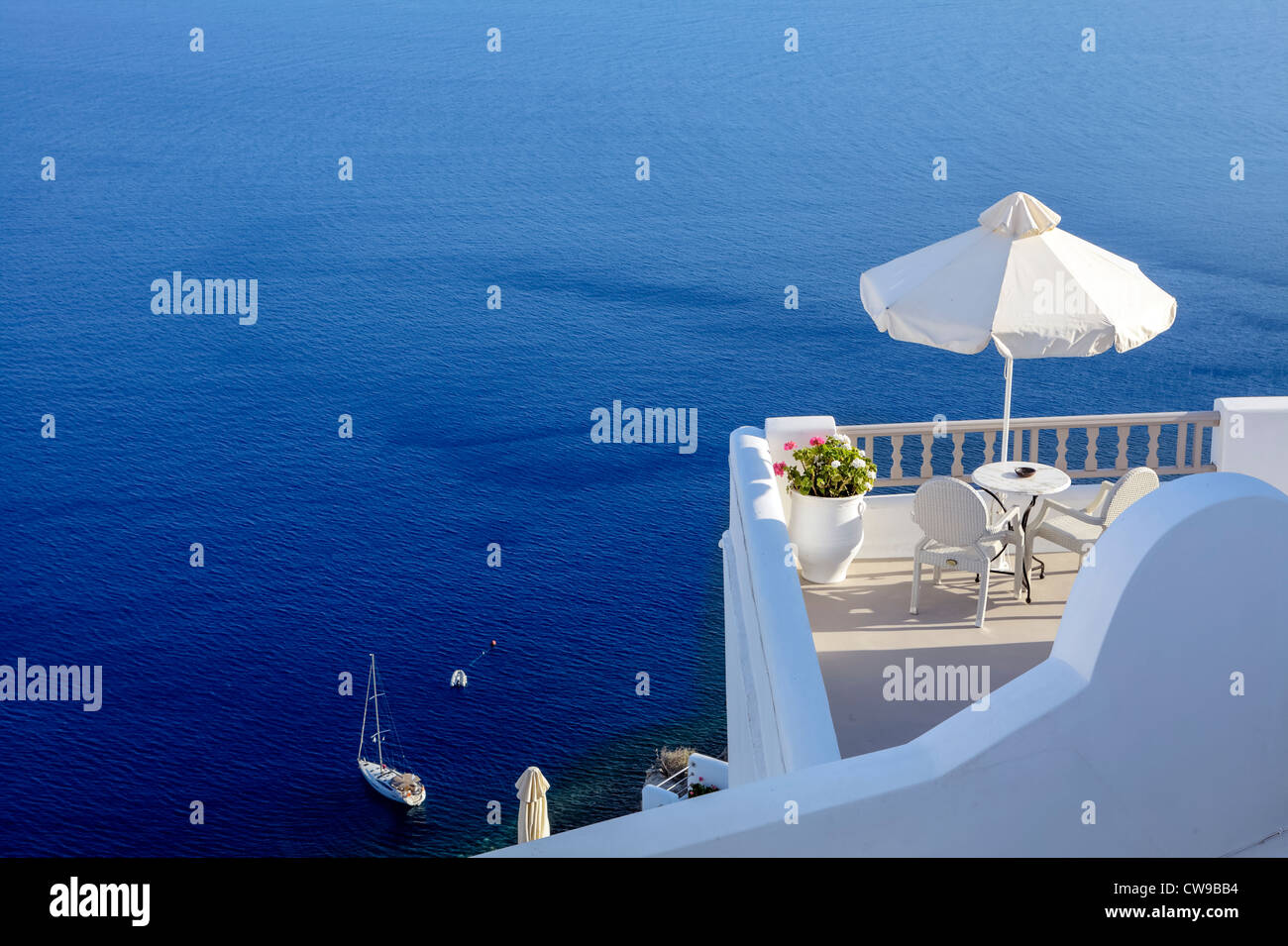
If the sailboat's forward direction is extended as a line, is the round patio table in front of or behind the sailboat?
behind

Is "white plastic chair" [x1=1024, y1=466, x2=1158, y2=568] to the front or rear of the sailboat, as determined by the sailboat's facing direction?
to the rear

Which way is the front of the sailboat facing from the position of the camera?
facing away from the viewer and to the left of the viewer

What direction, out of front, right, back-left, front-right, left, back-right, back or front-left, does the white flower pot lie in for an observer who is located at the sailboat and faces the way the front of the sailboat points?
back-left

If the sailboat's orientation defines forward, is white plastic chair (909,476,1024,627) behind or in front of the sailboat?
behind

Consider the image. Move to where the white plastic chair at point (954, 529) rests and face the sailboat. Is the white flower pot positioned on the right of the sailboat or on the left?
left
